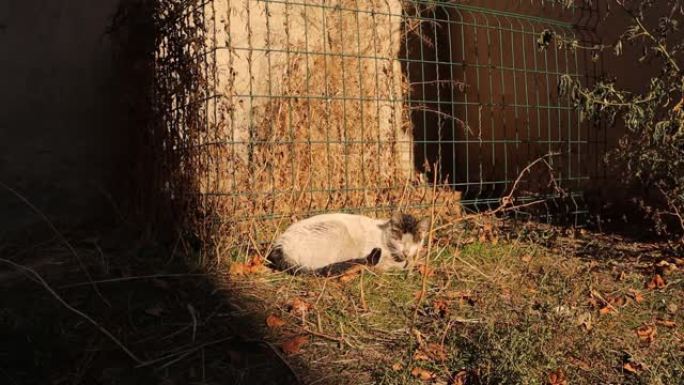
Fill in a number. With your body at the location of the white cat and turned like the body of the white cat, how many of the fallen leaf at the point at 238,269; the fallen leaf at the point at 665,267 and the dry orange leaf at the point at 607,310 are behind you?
1

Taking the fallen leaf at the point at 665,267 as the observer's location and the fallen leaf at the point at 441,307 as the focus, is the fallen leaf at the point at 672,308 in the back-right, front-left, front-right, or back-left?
front-left

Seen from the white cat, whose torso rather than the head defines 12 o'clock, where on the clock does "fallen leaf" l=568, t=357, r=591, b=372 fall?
The fallen leaf is roughly at 2 o'clock from the white cat.

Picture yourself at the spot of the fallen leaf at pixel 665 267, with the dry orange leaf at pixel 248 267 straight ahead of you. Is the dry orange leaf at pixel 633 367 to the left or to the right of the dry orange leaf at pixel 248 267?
left

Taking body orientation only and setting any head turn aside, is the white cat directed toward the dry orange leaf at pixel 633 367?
no

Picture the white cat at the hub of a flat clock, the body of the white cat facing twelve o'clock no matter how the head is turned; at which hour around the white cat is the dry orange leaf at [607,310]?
The dry orange leaf is roughly at 1 o'clock from the white cat.

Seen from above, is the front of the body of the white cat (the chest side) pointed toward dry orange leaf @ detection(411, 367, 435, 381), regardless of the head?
no

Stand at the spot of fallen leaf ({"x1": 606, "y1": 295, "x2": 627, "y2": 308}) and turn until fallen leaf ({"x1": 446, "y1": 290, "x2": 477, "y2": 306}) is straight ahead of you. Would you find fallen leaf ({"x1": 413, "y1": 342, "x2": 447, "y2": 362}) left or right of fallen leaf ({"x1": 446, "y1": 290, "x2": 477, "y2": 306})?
left

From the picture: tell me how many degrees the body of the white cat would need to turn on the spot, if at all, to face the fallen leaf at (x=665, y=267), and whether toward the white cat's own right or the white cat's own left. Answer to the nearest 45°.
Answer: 0° — it already faces it

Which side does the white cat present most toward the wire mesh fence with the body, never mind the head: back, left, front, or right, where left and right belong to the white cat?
left

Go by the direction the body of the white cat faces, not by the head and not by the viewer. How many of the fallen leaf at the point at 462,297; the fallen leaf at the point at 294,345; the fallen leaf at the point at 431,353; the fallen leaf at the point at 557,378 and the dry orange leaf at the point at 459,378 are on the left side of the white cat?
0

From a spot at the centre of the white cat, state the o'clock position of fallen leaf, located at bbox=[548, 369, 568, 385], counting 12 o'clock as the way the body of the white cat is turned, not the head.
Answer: The fallen leaf is roughly at 2 o'clock from the white cat.

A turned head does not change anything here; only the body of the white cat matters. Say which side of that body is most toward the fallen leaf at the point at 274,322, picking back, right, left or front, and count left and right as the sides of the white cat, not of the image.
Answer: right

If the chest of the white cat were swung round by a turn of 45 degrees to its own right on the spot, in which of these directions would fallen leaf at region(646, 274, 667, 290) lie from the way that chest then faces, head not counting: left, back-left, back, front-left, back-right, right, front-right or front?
front-left

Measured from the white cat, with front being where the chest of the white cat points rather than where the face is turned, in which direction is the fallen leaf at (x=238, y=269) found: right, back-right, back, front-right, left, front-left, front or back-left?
back

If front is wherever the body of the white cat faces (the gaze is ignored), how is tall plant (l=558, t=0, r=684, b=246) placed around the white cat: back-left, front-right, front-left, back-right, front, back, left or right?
front

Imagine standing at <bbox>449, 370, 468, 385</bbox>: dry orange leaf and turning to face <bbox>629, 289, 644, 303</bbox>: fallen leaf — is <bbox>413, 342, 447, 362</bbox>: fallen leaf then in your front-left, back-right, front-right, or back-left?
front-left

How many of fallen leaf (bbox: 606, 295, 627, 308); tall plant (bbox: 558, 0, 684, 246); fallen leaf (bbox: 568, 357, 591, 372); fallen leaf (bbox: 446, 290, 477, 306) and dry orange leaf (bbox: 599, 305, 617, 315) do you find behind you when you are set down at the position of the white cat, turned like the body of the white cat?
0

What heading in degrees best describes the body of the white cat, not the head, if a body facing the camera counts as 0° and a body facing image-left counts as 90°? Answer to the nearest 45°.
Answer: approximately 270°
